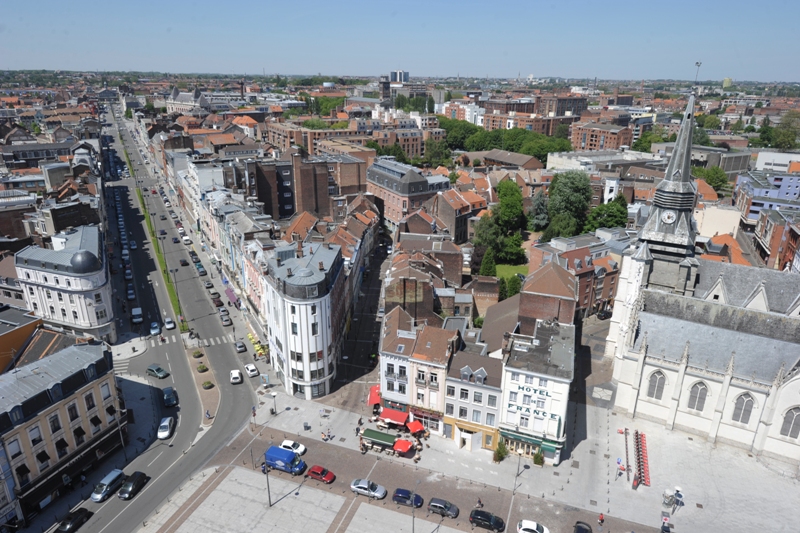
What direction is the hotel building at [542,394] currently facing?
toward the camera

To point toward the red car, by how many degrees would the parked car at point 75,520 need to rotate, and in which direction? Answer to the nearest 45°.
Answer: approximately 135° to its left

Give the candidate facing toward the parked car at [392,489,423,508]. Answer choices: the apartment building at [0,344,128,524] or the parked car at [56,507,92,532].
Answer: the apartment building

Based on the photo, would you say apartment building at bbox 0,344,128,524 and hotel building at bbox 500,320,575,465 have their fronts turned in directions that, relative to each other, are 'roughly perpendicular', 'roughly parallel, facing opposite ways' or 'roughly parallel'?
roughly perpendicular

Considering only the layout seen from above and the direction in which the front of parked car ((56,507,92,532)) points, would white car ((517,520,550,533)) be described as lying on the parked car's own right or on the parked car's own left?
on the parked car's own left

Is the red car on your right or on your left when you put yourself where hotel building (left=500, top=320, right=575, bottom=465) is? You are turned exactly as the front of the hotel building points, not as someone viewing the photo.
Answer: on your right

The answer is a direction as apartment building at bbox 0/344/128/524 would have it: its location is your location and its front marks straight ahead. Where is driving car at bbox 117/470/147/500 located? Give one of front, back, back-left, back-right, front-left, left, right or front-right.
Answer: front

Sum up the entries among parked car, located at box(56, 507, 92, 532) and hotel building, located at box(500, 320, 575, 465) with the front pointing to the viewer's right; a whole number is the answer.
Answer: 0

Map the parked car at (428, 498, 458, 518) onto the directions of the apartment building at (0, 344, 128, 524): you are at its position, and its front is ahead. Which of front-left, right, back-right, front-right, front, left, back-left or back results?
front

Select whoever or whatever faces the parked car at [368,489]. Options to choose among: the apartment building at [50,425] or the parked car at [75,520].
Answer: the apartment building

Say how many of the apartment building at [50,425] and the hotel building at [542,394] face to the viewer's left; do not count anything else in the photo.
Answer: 0

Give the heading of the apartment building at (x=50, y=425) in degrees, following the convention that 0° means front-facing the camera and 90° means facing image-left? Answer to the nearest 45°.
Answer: approximately 315°
